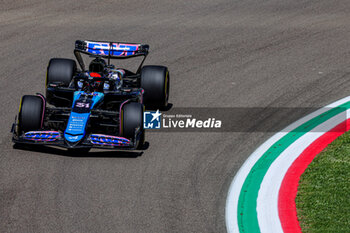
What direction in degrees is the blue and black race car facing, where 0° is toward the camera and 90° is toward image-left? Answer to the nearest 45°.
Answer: approximately 0°
